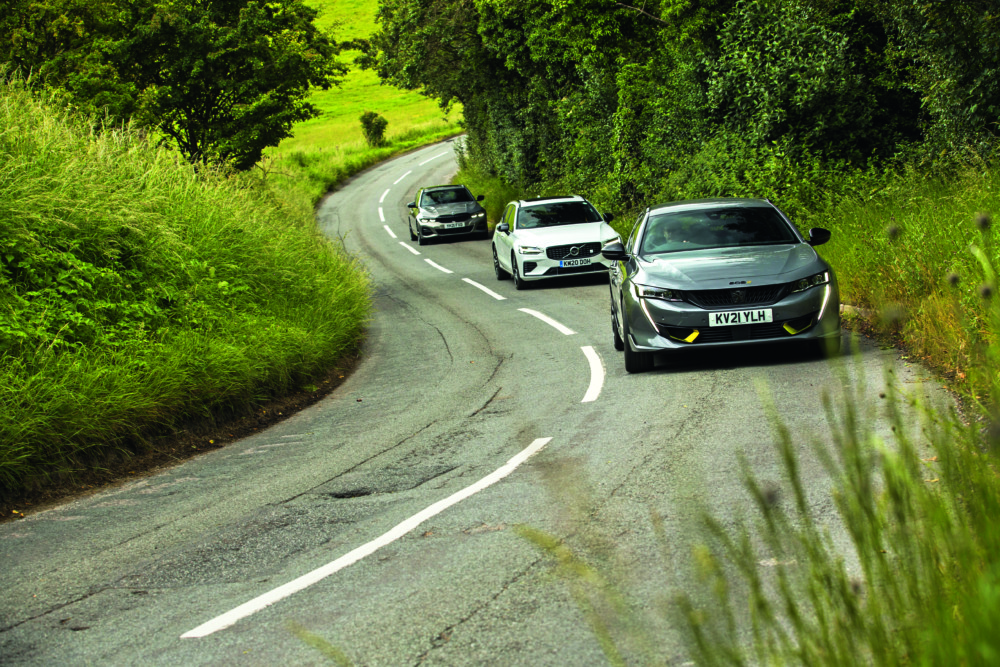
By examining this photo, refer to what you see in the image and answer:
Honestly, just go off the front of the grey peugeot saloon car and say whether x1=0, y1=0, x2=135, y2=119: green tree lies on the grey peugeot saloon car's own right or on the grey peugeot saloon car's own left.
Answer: on the grey peugeot saloon car's own right

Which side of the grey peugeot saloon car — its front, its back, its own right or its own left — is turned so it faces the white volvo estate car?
back

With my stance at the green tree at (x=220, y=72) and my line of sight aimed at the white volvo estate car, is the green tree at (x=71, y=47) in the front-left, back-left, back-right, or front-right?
back-right

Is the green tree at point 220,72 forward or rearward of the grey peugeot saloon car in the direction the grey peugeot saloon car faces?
rearward

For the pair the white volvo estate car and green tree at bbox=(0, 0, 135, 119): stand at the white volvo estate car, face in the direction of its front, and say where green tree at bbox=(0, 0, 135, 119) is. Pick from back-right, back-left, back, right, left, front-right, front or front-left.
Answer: back-right

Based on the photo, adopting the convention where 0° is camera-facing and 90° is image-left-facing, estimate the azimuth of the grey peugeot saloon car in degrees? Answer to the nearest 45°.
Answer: approximately 0°

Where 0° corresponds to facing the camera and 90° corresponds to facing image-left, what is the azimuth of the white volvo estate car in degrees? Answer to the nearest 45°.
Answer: approximately 315°

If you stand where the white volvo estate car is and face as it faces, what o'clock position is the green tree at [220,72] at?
The green tree is roughly at 5 o'clock from the white volvo estate car.
